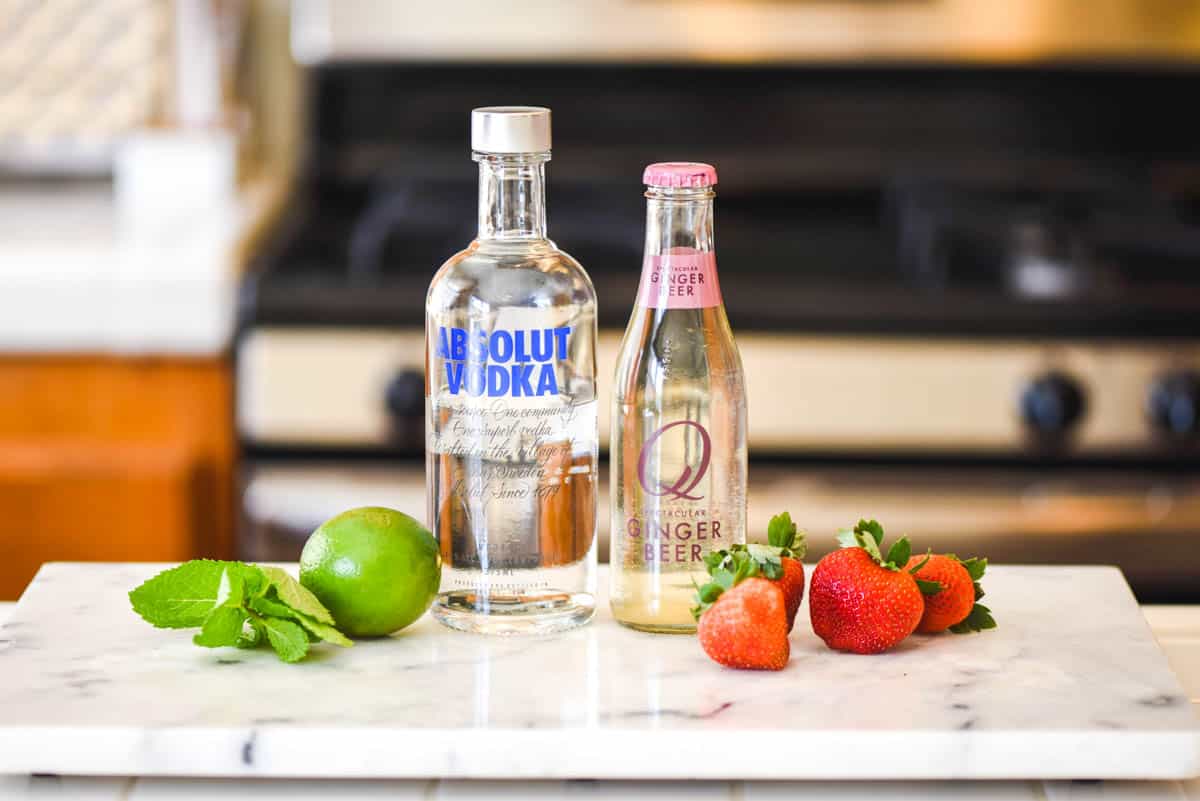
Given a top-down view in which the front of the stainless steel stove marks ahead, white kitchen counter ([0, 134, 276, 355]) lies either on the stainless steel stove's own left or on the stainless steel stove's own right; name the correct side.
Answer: on the stainless steel stove's own right

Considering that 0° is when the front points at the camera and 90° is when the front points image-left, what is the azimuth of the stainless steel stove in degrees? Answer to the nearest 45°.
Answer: approximately 0°

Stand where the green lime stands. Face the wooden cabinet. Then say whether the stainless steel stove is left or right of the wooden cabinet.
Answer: right

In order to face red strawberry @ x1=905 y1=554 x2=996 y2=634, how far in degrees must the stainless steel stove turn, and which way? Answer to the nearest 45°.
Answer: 0° — it already faces it

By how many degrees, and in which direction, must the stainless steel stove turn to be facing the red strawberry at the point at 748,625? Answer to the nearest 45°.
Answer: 0° — it already faces it

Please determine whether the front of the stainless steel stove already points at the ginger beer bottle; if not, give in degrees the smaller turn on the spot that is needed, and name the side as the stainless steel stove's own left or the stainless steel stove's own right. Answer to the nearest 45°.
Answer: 0° — it already faces it

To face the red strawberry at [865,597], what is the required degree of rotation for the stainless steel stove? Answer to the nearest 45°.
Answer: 0° — it already faces it

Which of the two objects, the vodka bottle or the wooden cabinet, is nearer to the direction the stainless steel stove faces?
the vodka bottle

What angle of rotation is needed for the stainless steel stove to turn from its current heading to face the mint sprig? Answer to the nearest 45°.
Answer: approximately 45° to its right
